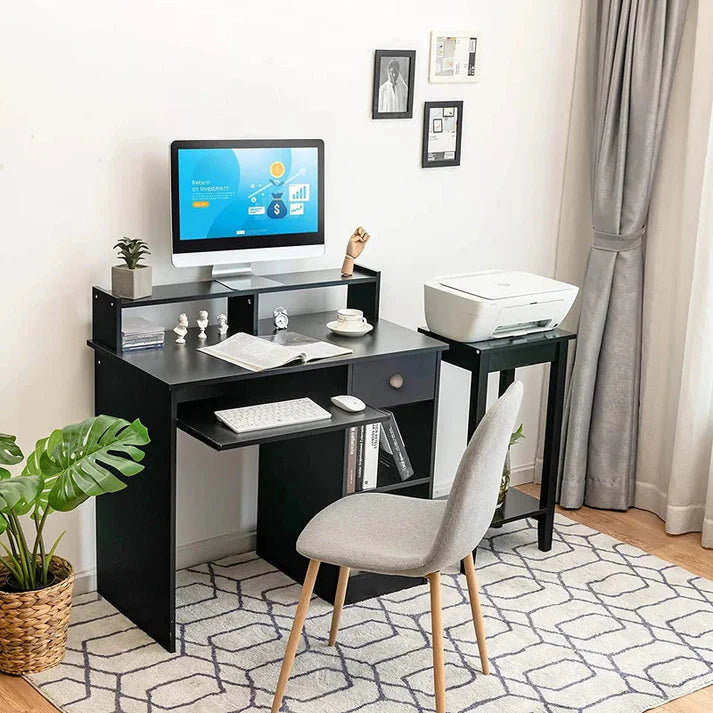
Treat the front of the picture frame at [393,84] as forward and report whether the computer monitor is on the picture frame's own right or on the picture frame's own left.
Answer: on the picture frame's own right

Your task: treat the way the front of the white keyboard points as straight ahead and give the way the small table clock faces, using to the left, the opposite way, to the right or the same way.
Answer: the same way

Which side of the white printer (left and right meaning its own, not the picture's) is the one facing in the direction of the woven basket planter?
right

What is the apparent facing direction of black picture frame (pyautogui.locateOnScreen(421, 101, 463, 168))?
toward the camera

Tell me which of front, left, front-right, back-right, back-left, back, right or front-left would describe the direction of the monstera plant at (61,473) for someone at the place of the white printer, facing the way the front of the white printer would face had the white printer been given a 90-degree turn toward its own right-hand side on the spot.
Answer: front

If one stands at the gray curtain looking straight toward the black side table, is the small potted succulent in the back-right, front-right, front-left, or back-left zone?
front-right

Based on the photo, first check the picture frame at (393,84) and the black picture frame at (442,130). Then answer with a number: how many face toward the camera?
2

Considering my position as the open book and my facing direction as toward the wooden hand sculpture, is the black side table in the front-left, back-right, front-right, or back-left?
front-right

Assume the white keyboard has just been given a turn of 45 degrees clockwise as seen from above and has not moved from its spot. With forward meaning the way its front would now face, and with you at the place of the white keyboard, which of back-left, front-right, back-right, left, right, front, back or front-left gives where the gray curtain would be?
back-left

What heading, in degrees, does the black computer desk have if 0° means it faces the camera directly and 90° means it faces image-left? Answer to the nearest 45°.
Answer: approximately 315°

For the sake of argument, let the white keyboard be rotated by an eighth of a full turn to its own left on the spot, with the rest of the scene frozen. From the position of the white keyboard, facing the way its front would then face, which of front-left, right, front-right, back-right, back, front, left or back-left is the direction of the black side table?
front-left

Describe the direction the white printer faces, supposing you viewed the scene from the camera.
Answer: facing the viewer and to the right of the viewer

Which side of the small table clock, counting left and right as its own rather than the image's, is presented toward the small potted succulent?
right

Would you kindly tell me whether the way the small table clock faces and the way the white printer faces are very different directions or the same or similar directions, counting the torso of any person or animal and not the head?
same or similar directions

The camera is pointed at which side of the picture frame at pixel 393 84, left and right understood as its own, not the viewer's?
front
